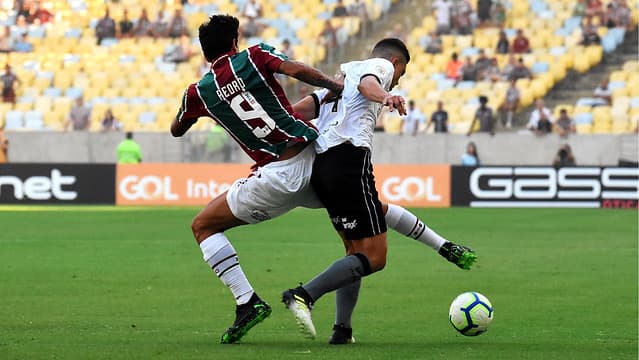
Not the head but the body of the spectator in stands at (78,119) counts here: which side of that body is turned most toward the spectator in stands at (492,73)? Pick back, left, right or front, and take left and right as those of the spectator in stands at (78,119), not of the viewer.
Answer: left

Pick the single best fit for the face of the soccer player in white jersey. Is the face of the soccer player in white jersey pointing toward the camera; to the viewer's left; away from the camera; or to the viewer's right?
to the viewer's right

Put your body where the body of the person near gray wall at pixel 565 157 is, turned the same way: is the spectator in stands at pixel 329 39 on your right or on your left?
on your right

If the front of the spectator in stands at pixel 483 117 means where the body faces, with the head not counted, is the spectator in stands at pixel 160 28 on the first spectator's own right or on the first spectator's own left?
on the first spectator's own right

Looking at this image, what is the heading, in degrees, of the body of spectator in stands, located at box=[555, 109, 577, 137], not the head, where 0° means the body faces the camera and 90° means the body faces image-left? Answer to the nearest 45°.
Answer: approximately 0°

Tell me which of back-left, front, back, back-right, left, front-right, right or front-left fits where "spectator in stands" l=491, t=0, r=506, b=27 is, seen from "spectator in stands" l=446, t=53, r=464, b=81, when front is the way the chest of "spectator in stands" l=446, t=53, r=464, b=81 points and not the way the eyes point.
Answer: back-left
